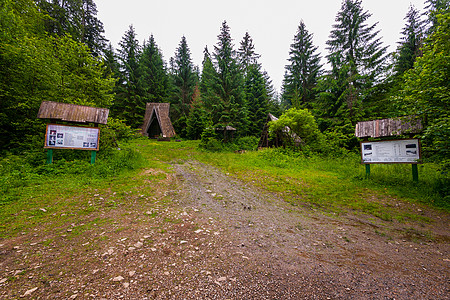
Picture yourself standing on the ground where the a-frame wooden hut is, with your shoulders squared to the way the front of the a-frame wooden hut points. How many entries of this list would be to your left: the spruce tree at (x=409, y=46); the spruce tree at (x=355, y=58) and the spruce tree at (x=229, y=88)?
3

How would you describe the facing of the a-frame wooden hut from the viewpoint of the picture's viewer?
facing the viewer and to the left of the viewer

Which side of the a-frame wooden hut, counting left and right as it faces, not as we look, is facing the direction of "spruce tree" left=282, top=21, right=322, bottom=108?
left

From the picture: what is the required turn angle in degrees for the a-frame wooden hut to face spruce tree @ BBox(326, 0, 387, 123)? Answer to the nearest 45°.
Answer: approximately 90° to its left

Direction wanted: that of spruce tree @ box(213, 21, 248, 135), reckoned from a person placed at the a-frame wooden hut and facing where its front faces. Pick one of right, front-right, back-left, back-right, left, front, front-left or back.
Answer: left

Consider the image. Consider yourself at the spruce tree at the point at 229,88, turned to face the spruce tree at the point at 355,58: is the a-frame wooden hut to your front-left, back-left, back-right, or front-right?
back-right

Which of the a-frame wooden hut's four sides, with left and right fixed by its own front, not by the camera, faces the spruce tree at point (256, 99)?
left
